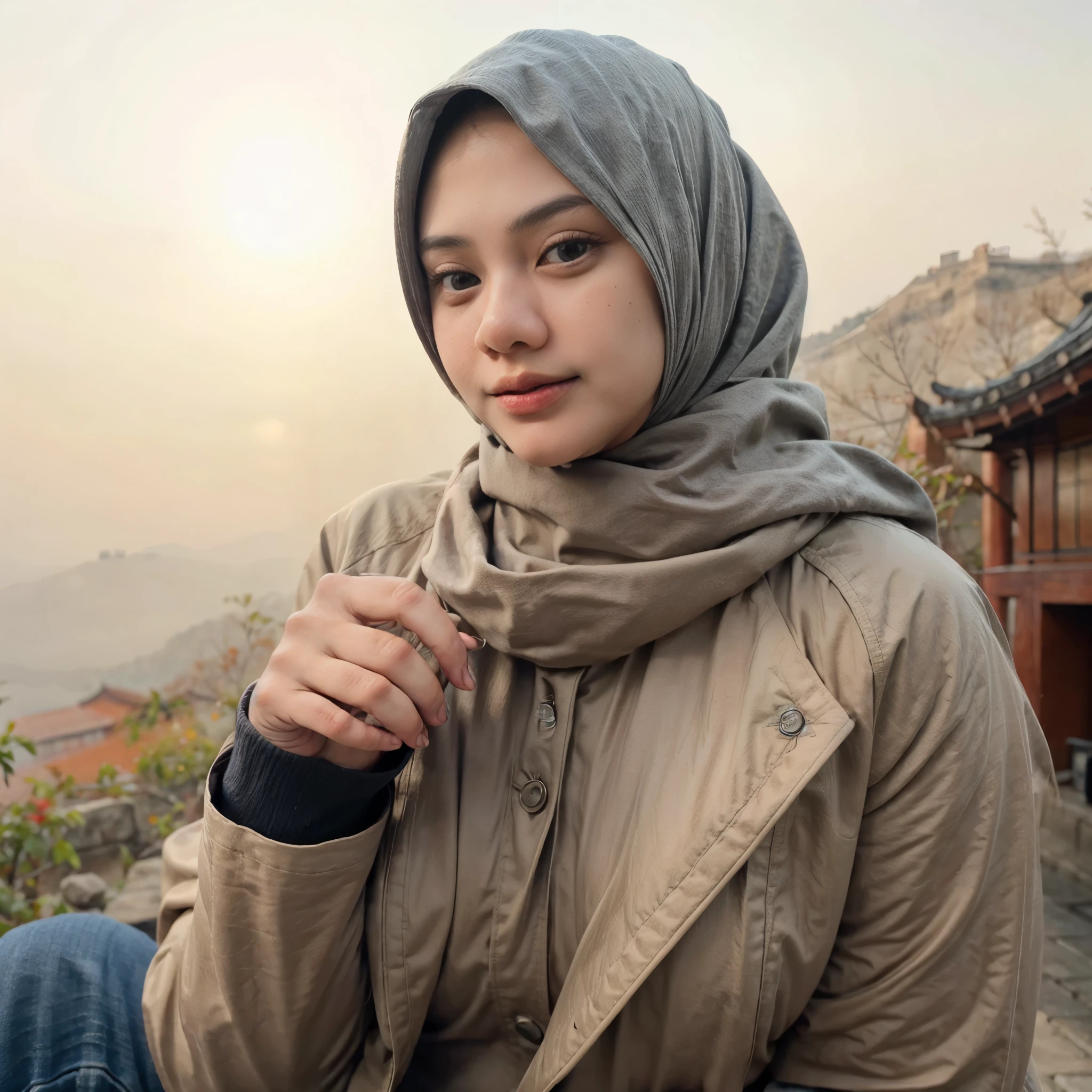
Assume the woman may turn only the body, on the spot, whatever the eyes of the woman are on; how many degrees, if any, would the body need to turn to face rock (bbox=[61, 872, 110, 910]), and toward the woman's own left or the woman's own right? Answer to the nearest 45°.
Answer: approximately 90° to the woman's own right

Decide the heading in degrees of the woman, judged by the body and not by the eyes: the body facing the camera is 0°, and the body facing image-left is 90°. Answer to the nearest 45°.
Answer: approximately 45°

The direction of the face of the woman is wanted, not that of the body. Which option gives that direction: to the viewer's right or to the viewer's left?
to the viewer's left

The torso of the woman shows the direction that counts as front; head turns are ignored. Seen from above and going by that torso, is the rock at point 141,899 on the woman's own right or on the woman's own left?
on the woman's own right

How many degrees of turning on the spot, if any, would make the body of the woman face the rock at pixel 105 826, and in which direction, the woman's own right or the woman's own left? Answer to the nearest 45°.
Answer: approximately 90° to the woman's own right

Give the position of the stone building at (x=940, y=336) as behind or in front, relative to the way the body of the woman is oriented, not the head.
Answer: behind
